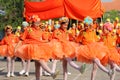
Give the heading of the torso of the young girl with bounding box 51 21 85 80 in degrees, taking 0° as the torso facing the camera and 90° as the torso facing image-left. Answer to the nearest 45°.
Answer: approximately 315°

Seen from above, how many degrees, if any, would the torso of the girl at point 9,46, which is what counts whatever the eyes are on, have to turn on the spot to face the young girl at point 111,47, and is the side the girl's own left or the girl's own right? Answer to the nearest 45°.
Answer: approximately 45° to the girl's own left

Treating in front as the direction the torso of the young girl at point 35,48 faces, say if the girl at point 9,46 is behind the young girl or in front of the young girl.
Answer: behind

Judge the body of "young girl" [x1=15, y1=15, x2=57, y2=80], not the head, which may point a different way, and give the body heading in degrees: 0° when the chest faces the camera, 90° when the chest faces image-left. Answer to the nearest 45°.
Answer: approximately 315°

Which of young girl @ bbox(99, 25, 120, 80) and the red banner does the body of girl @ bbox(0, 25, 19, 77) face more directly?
the young girl

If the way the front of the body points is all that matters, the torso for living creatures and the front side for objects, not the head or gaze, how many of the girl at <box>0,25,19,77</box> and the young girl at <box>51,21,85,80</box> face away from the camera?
0

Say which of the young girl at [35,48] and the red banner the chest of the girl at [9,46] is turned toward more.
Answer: the young girl

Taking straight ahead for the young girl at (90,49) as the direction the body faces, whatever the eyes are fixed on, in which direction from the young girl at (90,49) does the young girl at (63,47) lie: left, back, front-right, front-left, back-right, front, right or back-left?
back-right
